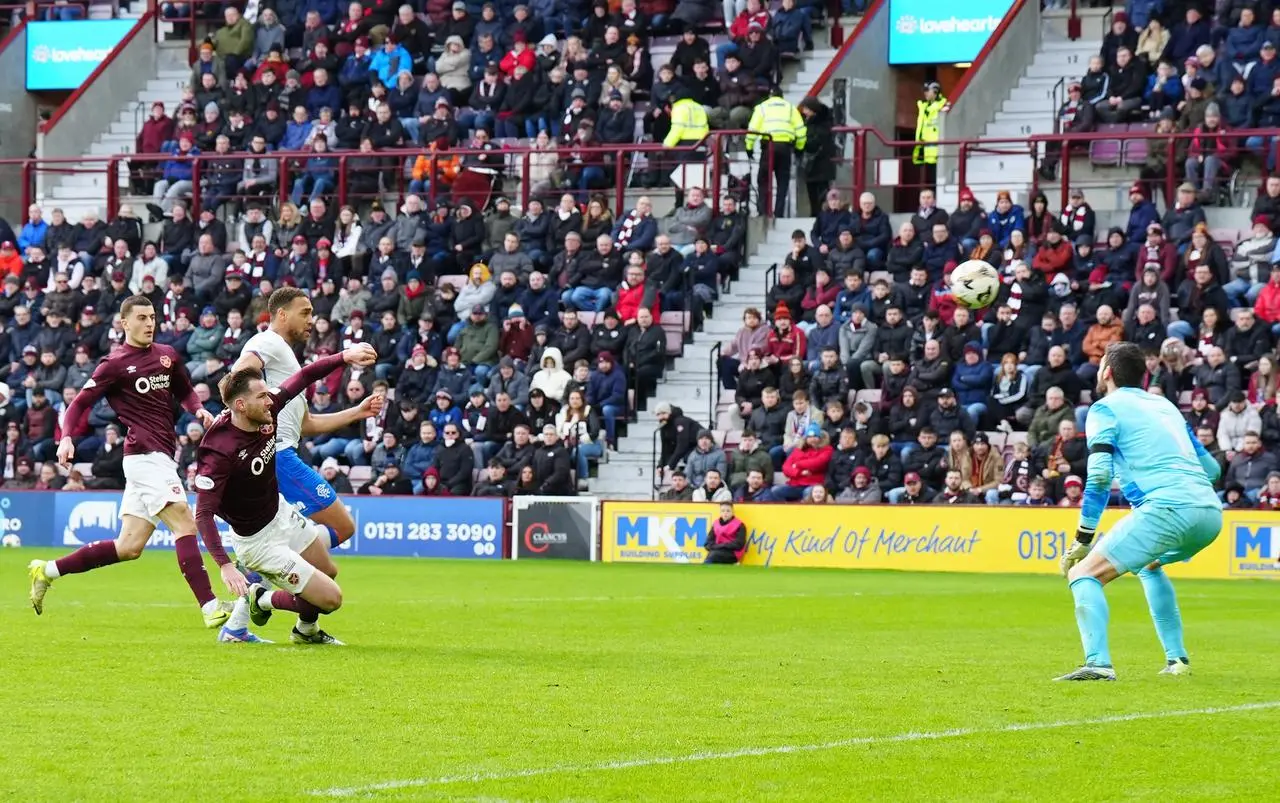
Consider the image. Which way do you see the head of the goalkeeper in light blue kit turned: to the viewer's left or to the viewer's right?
to the viewer's left

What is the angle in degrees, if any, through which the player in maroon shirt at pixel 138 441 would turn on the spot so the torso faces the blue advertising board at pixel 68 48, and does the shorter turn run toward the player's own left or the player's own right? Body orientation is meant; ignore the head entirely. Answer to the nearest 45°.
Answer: approximately 135° to the player's own left

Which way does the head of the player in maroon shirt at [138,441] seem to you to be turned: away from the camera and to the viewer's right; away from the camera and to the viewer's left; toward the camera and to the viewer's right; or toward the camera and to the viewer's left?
toward the camera and to the viewer's right

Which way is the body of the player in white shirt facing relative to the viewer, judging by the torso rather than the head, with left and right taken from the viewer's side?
facing to the right of the viewer

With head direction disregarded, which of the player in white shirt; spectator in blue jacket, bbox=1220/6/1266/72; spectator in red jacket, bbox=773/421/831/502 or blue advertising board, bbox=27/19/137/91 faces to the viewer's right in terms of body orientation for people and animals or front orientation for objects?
the player in white shirt

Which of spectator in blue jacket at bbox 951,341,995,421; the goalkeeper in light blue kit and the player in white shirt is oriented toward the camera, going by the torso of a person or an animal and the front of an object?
the spectator in blue jacket

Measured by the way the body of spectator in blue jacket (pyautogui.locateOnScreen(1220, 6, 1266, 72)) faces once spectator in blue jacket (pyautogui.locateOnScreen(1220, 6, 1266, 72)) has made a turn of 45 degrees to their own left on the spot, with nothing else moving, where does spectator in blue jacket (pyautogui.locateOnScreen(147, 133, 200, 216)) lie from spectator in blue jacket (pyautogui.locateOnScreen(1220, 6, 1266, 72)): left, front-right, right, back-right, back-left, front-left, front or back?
back-right
